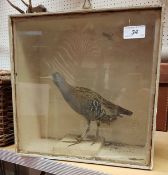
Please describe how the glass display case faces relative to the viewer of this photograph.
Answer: facing the viewer

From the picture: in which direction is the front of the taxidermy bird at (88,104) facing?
to the viewer's left
